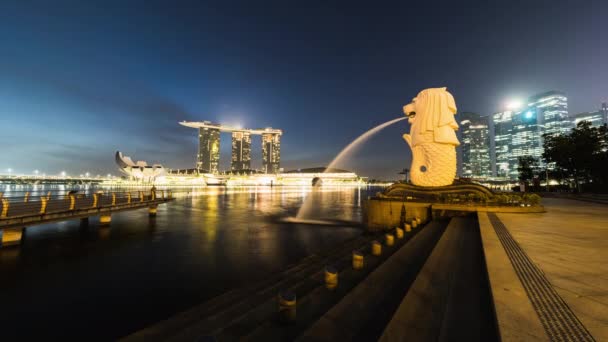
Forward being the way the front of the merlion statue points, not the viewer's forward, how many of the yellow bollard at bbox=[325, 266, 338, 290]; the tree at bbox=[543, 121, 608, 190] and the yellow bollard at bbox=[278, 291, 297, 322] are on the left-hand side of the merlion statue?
2

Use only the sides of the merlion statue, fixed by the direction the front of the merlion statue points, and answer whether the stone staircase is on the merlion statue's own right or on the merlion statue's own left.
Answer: on the merlion statue's own left

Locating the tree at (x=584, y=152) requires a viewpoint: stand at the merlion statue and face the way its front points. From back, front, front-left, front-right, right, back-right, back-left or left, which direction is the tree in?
back-right

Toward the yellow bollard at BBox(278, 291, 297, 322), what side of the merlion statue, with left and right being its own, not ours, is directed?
left

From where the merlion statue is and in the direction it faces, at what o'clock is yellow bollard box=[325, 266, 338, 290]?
The yellow bollard is roughly at 9 o'clock from the merlion statue.

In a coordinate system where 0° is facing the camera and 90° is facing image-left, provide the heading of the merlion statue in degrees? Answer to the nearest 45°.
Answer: approximately 90°
